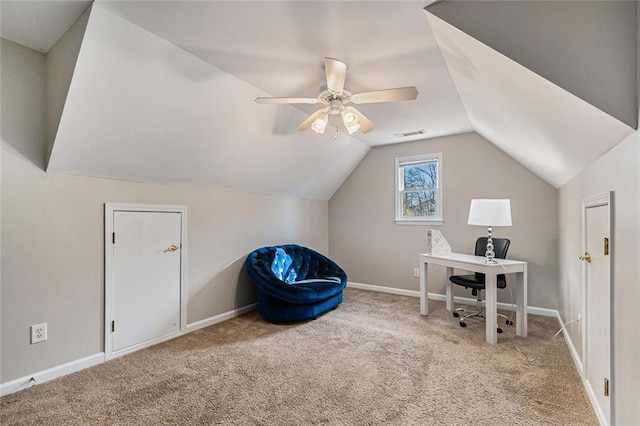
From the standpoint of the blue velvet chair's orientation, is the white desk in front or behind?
in front

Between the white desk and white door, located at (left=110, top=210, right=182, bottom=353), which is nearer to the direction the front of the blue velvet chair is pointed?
the white desk

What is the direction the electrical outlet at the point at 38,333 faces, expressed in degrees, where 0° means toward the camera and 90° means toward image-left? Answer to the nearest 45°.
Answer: approximately 315°

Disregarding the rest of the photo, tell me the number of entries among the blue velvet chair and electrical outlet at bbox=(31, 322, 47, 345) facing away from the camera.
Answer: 0

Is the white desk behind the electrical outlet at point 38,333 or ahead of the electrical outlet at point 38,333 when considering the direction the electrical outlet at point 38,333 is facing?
ahead

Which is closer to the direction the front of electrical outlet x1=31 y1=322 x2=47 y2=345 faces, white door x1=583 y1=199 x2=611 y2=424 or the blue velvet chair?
the white door

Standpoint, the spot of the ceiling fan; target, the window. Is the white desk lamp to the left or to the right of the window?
right

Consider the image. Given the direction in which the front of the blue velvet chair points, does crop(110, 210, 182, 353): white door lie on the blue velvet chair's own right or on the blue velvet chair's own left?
on the blue velvet chair's own right

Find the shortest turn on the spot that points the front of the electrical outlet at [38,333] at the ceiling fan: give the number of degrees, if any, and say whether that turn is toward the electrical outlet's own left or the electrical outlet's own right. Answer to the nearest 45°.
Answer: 0° — it already faces it

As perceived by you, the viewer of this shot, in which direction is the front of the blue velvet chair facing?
facing the viewer and to the right of the viewer

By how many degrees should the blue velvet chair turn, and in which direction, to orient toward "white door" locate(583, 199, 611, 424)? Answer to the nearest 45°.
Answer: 0° — it already faces it

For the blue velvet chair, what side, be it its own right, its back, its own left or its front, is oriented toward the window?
left
